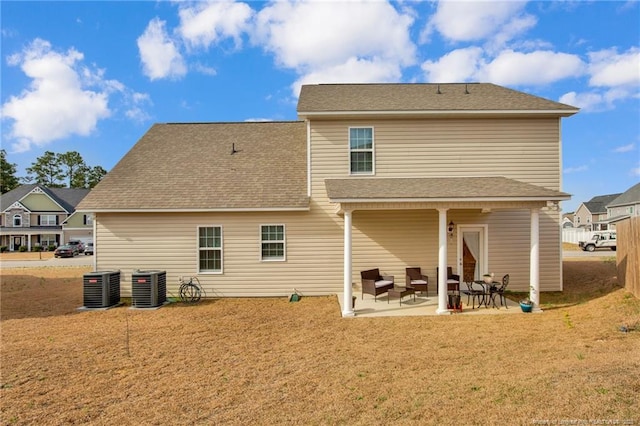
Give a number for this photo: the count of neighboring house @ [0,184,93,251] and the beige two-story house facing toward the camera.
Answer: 1

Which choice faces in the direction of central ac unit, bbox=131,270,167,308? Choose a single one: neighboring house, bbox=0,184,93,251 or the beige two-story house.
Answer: the neighboring house

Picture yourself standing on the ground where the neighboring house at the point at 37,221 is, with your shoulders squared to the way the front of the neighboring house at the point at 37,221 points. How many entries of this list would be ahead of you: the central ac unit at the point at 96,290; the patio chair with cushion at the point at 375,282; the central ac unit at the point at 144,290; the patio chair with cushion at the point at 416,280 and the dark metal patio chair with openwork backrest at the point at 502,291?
5

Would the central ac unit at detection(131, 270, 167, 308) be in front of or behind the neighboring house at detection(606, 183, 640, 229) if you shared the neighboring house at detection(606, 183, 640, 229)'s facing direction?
in front

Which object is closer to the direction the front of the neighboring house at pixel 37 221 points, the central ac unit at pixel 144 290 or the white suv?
the central ac unit

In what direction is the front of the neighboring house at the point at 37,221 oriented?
toward the camera

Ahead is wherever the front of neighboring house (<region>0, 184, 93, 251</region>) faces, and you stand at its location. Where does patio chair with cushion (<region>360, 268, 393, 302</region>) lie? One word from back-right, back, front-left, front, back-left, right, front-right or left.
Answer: front

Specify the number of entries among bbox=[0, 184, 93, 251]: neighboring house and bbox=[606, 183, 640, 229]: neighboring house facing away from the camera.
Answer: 0

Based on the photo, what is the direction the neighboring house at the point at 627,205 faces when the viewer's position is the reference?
facing the viewer and to the left of the viewer

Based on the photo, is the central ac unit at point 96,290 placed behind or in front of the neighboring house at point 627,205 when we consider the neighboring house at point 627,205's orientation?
in front

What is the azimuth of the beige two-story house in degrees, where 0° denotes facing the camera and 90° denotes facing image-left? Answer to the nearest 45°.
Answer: approximately 180°

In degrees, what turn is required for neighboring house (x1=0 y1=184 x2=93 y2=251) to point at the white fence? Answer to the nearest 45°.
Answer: approximately 45° to its left

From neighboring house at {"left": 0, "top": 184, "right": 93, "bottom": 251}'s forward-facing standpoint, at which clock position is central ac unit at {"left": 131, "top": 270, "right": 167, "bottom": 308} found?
The central ac unit is roughly at 12 o'clock from the neighboring house.

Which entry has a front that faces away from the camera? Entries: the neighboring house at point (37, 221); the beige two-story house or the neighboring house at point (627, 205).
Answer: the beige two-story house
